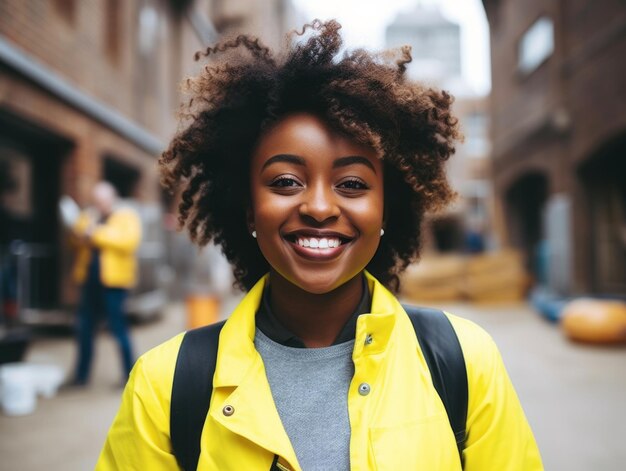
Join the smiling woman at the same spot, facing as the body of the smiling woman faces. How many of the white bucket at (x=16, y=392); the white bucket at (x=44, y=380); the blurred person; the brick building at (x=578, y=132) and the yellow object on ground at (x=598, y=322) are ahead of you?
0

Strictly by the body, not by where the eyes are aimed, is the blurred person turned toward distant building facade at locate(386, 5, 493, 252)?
no

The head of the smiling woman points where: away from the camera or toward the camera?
toward the camera

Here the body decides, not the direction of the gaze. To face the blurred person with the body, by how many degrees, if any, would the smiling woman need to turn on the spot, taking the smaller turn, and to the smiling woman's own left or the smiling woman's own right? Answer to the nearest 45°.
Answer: approximately 135° to the smiling woman's own right

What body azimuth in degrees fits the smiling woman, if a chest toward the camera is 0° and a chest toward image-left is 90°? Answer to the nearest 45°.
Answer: approximately 0°

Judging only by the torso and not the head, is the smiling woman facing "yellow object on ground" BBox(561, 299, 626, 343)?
no

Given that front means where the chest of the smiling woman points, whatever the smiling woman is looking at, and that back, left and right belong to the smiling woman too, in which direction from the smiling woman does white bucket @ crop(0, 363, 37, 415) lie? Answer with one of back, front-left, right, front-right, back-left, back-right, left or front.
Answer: back-right
